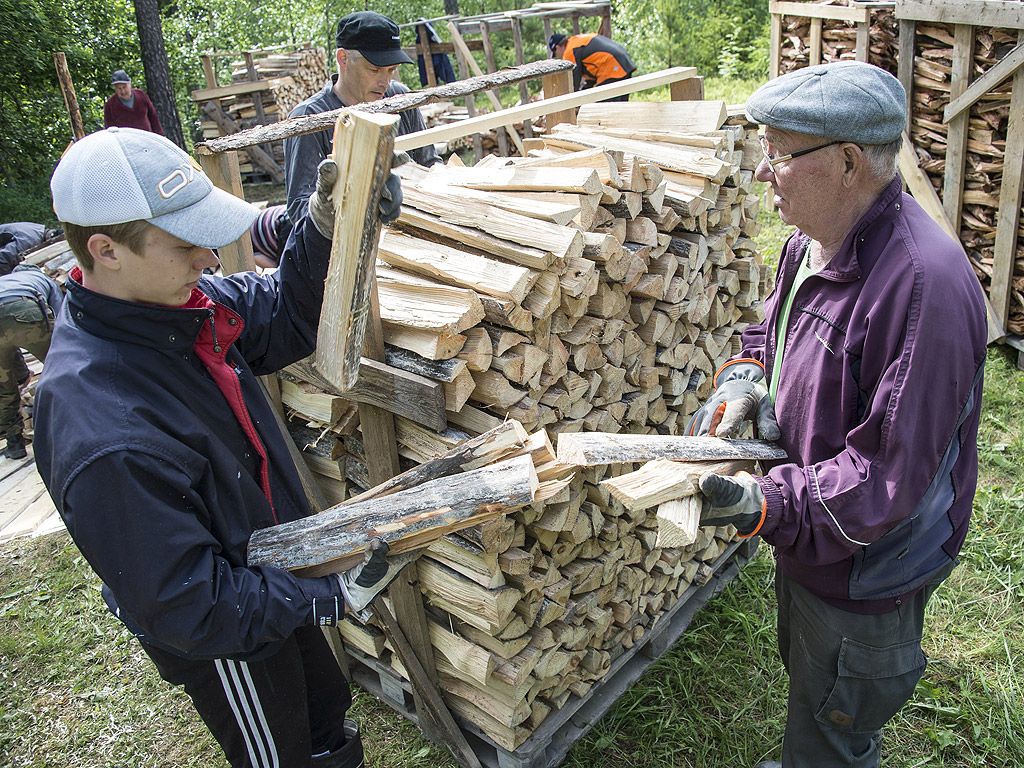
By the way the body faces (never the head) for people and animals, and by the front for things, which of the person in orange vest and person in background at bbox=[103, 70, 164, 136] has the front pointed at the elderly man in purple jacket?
the person in background

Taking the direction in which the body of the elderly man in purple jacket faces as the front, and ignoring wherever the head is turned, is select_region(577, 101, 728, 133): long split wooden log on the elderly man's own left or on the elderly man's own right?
on the elderly man's own right

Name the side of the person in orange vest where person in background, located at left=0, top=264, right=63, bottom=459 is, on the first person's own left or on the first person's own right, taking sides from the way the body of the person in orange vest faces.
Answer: on the first person's own left

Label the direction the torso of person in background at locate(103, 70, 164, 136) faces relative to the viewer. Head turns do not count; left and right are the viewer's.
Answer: facing the viewer

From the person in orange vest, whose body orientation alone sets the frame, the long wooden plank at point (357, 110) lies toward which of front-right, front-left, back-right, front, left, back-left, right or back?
left

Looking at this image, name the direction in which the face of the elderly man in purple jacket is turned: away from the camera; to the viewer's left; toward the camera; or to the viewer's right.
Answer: to the viewer's left

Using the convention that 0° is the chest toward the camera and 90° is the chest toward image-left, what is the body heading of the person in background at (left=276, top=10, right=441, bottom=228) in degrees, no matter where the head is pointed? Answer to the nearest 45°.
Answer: approximately 315°

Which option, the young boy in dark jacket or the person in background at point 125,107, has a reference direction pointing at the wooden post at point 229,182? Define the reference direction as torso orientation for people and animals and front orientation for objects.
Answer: the person in background

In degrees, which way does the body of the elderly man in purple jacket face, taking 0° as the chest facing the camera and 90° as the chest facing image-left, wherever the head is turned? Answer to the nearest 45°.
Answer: approximately 90°

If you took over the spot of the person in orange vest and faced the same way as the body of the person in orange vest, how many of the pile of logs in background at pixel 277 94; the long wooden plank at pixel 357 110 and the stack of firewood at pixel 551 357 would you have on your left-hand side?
2
